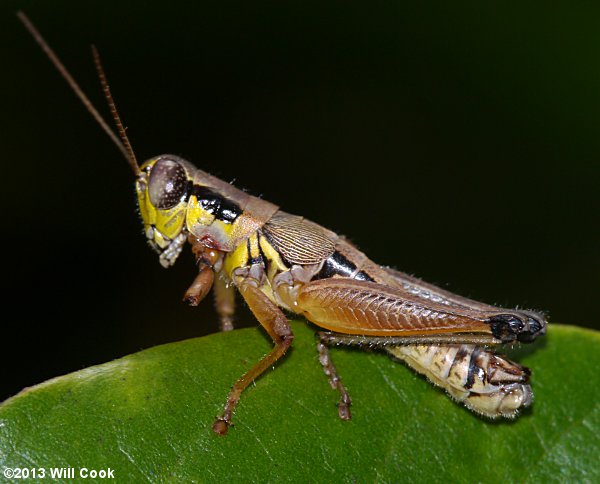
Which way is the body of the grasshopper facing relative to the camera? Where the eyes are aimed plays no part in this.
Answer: to the viewer's left
